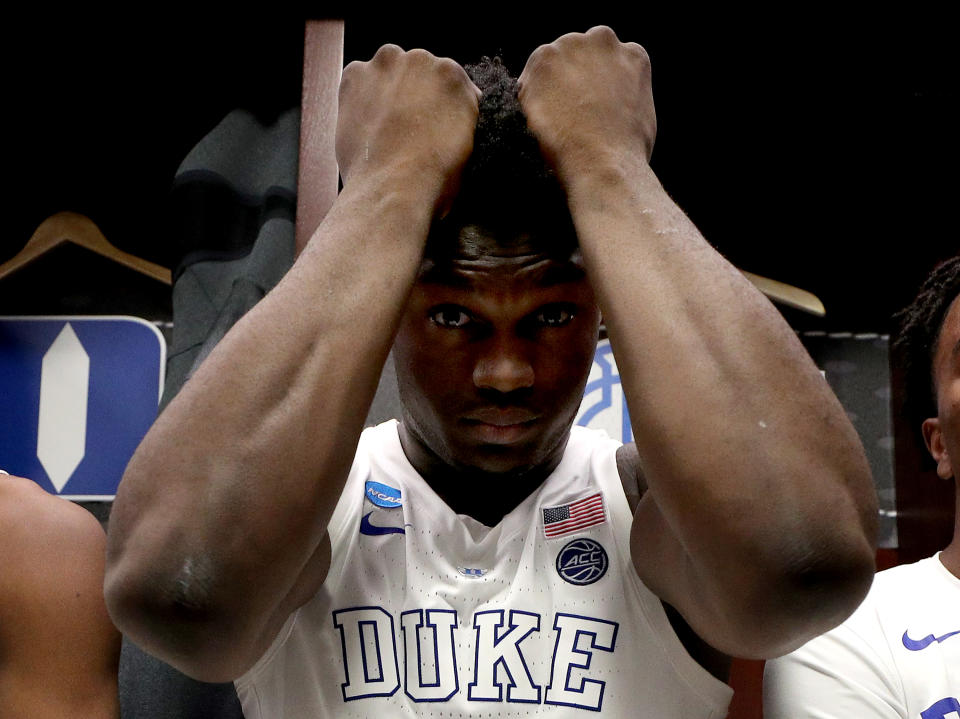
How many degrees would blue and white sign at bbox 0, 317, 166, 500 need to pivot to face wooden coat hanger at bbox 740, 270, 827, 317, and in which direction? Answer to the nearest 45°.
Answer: approximately 90° to its left

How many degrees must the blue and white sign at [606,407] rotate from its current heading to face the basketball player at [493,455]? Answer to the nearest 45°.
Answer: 0° — it already faces them

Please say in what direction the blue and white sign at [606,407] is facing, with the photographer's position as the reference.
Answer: facing the viewer

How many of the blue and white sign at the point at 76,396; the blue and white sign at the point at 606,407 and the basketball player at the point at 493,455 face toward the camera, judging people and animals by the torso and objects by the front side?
3

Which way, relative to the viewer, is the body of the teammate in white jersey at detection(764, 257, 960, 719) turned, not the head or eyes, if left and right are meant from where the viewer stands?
facing the viewer and to the right of the viewer

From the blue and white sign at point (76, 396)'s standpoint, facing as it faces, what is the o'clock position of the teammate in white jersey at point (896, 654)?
The teammate in white jersey is roughly at 11 o'clock from the blue and white sign.

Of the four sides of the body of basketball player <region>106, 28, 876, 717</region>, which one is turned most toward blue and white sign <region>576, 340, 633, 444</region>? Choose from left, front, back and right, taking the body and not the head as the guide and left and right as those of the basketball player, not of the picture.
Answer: back

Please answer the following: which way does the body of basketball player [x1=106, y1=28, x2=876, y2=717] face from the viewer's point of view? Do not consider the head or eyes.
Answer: toward the camera

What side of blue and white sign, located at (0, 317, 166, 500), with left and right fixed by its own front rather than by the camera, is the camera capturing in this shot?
front

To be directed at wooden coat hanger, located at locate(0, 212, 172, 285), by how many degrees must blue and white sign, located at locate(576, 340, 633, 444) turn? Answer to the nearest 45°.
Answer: approximately 90° to its right
